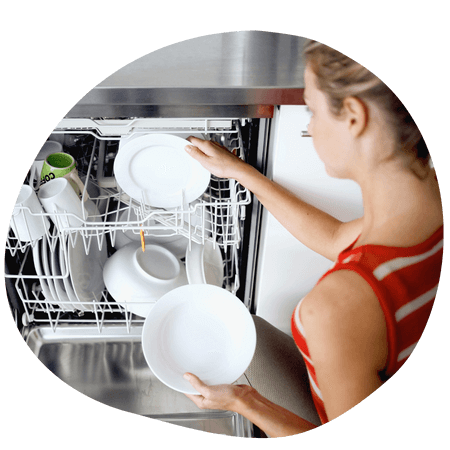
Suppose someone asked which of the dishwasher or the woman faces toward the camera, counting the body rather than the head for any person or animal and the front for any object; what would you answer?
the dishwasher

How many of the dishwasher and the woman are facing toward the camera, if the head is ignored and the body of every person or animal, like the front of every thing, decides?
1

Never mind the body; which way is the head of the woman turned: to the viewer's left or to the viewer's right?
to the viewer's left

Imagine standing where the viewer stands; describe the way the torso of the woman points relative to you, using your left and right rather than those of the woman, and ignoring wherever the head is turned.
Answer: facing away from the viewer and to the left of the viewer

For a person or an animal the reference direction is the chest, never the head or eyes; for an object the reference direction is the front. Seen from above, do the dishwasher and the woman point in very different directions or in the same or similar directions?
very different directions

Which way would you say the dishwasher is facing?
toward the camera
